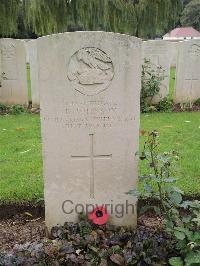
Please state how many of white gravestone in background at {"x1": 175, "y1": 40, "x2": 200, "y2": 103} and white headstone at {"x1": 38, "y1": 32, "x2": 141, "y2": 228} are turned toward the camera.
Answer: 2

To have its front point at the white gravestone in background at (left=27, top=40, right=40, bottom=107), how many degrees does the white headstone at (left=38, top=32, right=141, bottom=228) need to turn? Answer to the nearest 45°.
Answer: approximately 180°

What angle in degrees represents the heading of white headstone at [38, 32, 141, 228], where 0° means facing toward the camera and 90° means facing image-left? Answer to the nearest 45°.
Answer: approximately 0°

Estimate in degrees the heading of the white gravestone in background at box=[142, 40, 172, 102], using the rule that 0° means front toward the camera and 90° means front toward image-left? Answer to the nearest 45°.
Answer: approximately 0°

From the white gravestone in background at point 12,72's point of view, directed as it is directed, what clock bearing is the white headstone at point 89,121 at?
The white headstone is roughly at 12 o'clock from the white gravestone in background.

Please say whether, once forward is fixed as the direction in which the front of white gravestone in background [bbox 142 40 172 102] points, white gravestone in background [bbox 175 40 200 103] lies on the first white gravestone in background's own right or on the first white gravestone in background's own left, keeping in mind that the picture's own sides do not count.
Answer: on the first white gravestone in background's own left
